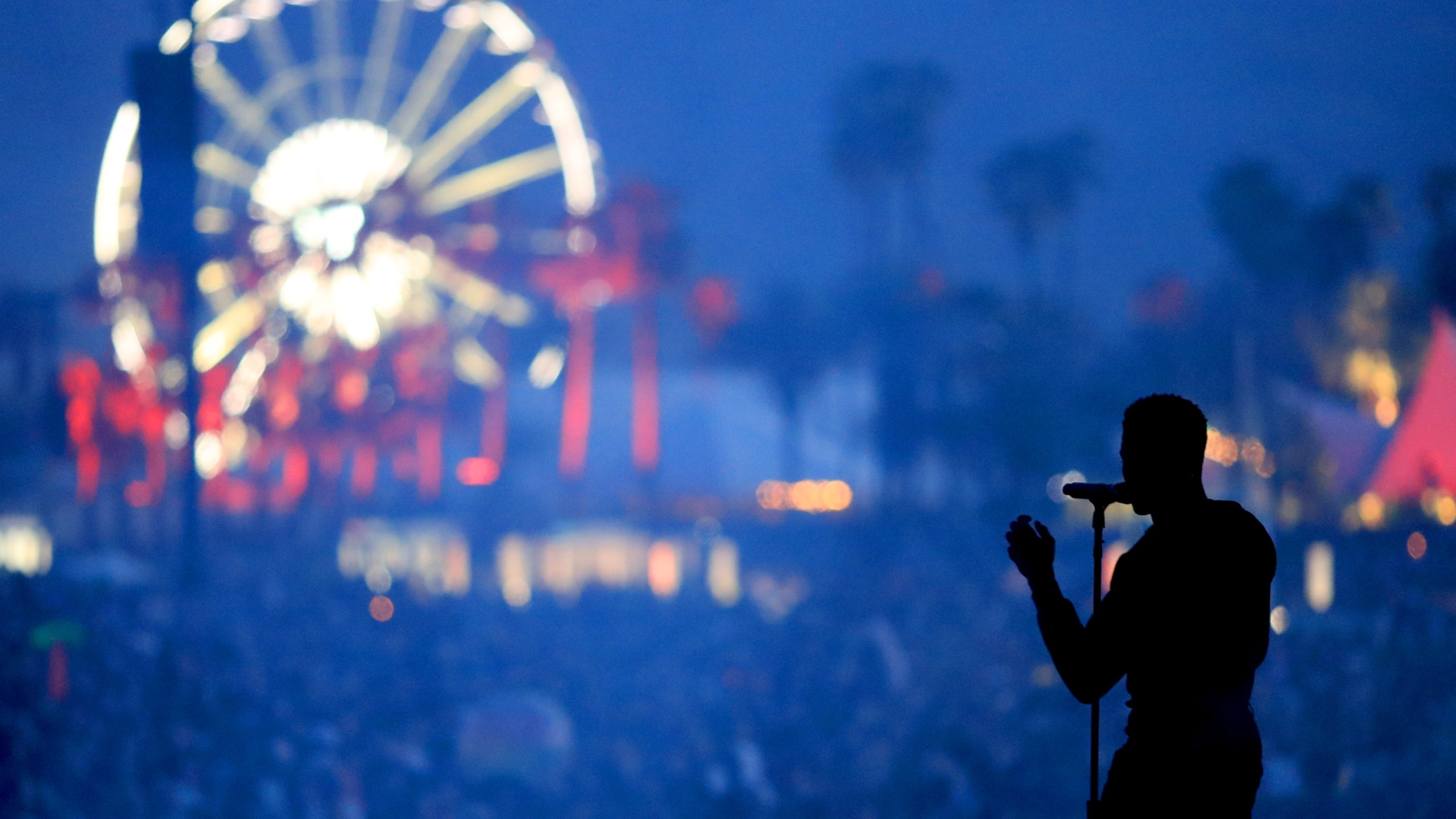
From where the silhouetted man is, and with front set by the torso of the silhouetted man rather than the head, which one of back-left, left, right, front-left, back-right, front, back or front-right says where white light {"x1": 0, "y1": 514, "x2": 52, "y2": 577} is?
front

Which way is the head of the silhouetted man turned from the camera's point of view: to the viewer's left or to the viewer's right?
to the viewer's left

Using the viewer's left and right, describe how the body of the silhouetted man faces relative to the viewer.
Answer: facing away from the viewer and to the left of the viewer

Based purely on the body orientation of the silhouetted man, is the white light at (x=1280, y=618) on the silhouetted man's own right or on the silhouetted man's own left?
on the silhouetted man's own right

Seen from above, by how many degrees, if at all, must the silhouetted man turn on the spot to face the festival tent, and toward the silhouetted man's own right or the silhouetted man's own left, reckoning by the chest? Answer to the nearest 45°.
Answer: approximately 45° to the silhouetted man's own right

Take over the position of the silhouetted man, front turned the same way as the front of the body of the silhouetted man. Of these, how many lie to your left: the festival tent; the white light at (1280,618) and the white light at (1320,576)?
0

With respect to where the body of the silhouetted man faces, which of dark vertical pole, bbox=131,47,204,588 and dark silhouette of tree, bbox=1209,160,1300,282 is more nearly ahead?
the dark vertical pole

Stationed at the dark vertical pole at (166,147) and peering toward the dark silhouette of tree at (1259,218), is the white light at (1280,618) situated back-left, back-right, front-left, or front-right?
front-right

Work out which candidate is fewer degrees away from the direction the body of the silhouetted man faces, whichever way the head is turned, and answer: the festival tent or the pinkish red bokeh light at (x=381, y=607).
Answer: the pinkish red bokeh light

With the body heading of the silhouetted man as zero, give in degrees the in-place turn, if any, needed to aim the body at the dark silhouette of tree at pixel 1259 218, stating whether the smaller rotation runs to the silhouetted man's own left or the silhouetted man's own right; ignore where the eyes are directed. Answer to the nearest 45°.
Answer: approximately 45° to the silhouetted man's own right
